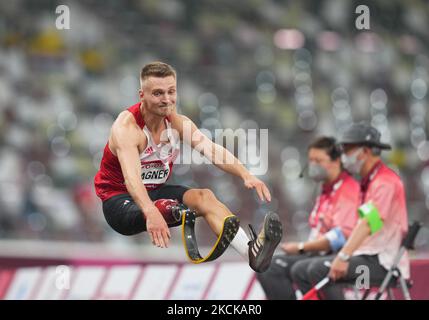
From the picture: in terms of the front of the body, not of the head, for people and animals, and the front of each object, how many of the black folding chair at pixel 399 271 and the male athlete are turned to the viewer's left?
1

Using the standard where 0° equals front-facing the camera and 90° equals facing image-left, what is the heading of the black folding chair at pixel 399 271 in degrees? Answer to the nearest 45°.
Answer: approximately 90°

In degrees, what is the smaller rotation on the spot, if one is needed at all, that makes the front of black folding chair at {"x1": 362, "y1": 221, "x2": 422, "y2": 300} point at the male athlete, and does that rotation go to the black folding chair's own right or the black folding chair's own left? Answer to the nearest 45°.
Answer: approximately 45° to the black folding chair's own left

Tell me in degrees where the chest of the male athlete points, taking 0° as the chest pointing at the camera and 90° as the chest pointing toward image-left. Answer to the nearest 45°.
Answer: approximately 315°

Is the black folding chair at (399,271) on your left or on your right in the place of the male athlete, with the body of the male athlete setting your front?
on your left
